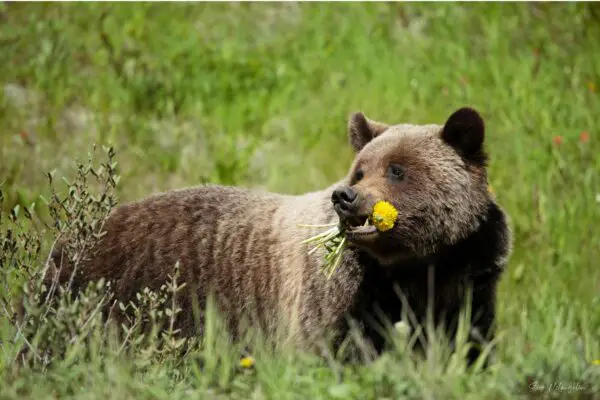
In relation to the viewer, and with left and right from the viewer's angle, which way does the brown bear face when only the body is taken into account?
facing the viewer and to the right of the viewer
